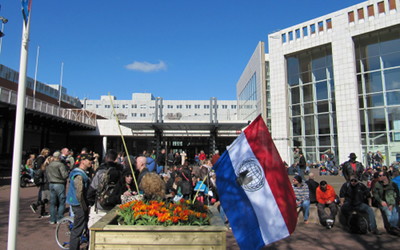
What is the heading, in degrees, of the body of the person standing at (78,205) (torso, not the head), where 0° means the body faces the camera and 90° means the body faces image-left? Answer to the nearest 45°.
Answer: approximately 270°

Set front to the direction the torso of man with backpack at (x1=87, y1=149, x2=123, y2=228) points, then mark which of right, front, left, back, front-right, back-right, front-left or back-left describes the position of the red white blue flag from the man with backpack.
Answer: back-right

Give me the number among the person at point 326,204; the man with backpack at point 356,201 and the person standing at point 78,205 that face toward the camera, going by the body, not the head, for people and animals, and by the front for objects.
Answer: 2

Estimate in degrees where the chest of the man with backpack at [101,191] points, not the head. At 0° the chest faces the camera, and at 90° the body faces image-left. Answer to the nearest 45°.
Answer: approximately 180°

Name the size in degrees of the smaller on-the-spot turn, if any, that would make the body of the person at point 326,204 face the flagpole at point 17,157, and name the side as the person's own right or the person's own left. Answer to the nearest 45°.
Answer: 0° — they already face it

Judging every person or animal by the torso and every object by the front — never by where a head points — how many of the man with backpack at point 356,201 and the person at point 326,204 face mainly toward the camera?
2

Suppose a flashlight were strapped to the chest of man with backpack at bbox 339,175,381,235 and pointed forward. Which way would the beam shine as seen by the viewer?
toward the camera

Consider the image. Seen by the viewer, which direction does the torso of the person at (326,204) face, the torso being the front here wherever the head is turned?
toward the camera

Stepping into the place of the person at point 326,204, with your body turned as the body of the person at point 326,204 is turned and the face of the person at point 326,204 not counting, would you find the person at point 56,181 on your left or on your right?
on your right

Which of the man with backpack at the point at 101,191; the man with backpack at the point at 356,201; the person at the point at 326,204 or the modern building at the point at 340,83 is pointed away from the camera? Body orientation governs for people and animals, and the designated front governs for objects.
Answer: the man with backpack at the point at 101,191

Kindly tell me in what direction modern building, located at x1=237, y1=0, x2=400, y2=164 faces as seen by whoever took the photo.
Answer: facing the viewer and to the left of the viewer

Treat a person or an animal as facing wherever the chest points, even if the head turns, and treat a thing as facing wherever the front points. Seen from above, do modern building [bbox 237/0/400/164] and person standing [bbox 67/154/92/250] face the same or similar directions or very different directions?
very different directions

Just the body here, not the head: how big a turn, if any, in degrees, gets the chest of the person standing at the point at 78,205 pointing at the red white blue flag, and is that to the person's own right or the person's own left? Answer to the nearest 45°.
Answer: approximately 45° to the person's own right
